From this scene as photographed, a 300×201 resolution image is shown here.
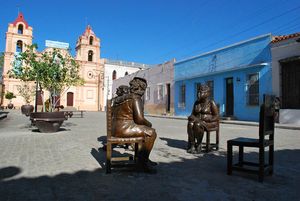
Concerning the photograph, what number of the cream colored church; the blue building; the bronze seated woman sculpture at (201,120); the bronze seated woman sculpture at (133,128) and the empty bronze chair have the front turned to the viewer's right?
1

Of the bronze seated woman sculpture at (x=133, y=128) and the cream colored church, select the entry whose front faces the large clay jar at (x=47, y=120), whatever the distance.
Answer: the cream colored church

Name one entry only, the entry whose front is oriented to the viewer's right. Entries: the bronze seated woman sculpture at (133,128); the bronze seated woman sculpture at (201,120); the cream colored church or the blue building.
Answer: the bronze seated woman sculpture at (133,128)

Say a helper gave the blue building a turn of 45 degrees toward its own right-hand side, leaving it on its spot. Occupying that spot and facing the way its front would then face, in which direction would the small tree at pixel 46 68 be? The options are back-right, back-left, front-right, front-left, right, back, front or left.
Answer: front-left

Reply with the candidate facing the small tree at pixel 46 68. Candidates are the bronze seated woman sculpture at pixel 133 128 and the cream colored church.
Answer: the cream colored church

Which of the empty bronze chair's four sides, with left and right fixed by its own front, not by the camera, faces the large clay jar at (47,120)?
front

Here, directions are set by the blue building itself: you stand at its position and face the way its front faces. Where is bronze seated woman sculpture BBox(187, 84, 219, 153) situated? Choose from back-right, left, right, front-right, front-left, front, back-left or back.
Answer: front-left

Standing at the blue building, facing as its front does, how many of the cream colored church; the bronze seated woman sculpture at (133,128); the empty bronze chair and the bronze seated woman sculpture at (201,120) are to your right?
1

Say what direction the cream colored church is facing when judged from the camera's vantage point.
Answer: facing the viewer

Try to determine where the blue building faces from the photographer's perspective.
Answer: facing the viewer and to the left of the viewer

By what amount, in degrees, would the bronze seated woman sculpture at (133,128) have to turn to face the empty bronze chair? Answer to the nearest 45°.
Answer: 0° — it already faces it

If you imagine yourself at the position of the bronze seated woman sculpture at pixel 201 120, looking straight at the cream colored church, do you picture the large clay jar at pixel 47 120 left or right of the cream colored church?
left

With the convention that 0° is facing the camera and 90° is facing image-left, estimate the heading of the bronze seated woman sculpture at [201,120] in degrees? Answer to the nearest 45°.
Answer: approximately 45°

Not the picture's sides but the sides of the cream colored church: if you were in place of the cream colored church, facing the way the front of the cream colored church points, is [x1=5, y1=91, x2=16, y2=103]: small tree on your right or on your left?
on your right

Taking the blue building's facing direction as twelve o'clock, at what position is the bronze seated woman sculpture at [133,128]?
The bronze seated woman sculpture is roughly at 11 o'clock from the blue building.

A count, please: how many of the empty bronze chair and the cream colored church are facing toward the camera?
1

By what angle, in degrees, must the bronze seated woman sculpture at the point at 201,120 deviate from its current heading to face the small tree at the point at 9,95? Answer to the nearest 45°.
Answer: approximately 90° to its right

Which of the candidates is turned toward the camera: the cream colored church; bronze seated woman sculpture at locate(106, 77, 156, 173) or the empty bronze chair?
the cream colored church

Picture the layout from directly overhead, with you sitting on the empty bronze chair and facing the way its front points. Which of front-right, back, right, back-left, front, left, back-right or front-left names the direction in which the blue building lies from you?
front-right
